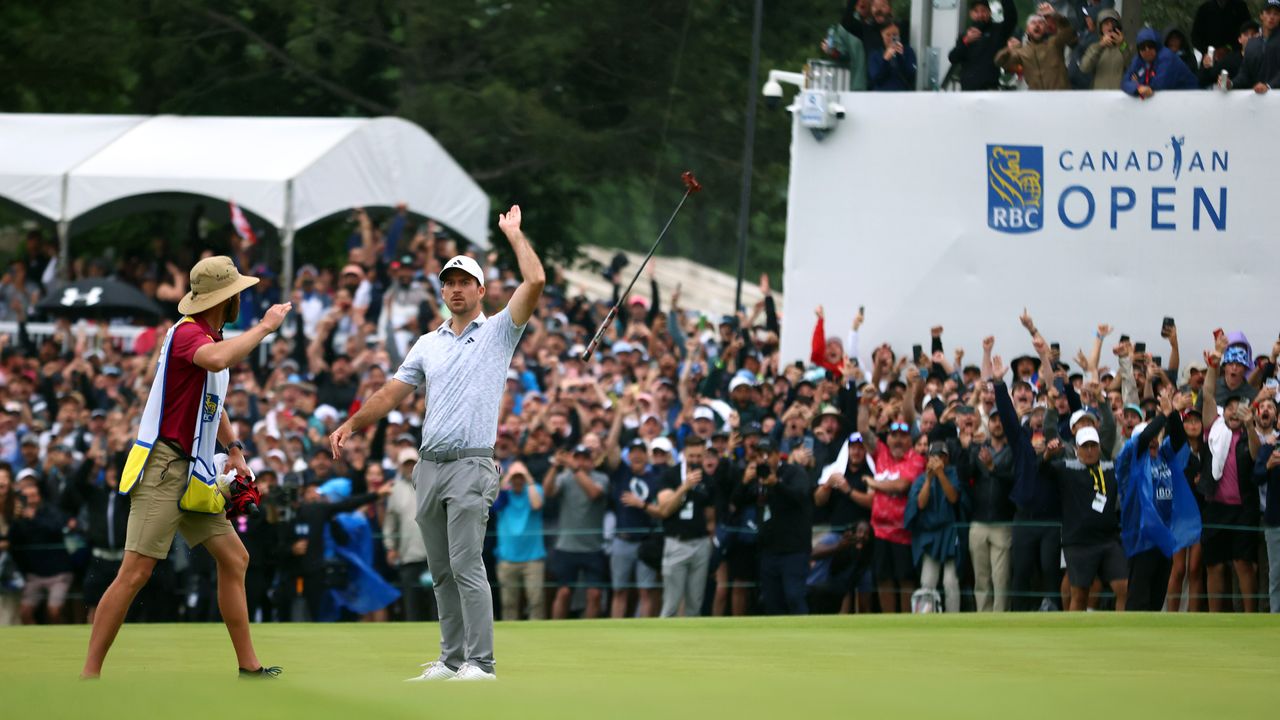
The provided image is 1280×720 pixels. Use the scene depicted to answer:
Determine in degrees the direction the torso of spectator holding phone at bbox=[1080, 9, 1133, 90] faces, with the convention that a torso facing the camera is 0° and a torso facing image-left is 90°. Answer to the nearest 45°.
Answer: approximately 0°

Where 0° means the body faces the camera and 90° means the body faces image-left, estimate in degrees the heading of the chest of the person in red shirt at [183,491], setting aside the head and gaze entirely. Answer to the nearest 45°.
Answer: approximately 270°

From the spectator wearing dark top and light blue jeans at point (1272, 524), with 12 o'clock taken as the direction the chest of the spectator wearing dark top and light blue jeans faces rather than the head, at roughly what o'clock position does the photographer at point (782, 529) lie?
The photographer is roughly at 3 o'clock from the spectator wearing dark top and light blue jeans.

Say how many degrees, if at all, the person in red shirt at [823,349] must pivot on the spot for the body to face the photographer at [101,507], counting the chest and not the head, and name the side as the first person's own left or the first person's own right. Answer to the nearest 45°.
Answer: approximately 45° to the first person's own right

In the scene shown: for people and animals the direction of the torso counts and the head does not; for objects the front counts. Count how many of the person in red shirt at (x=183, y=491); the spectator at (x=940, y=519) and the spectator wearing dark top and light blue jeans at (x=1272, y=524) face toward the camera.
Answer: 2

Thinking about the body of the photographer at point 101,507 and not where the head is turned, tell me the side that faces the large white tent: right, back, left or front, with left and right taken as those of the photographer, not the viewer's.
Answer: back

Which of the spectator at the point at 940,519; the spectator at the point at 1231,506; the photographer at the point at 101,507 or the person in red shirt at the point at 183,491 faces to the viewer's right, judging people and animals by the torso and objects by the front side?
the person in red shirt
